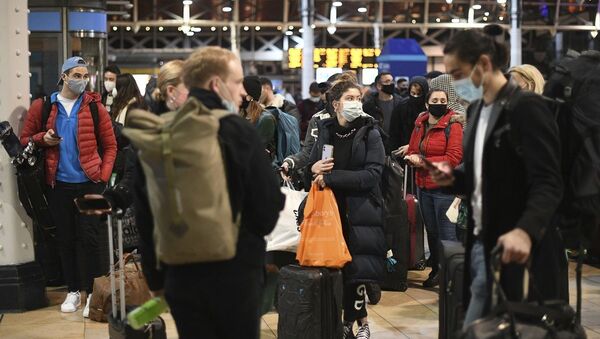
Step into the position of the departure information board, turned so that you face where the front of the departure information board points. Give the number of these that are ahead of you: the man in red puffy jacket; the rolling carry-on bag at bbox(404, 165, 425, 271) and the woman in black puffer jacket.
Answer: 3

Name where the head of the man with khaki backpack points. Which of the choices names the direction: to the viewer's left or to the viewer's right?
to the viewer's right

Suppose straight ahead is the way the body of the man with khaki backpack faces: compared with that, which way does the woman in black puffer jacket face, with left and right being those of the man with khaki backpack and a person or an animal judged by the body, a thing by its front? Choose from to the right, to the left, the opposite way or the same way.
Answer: the opposite way

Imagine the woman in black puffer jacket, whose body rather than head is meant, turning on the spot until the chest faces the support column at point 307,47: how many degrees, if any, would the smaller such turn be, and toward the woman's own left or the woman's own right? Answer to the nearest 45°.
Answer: approximately 135° to the woman's own right

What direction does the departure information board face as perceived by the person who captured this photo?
facing the viewer

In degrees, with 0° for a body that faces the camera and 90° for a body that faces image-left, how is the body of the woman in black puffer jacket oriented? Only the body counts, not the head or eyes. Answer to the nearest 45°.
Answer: approximately 45°

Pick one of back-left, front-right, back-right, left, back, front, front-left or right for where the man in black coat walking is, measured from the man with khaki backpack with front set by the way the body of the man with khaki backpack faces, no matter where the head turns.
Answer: front-right

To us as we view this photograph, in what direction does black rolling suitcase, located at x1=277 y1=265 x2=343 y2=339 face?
facing the viewer and to the left of the viewer

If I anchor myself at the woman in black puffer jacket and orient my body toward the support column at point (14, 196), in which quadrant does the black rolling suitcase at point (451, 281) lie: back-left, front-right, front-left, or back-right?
back-left

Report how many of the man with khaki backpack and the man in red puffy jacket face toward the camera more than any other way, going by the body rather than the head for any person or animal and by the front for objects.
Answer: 1

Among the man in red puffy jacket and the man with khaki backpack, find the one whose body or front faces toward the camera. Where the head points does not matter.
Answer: the man in red puffy jacket

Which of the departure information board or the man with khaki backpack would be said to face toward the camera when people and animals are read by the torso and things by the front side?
the departure information board

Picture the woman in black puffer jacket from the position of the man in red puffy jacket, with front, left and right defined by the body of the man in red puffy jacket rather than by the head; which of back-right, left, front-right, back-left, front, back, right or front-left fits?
front-left

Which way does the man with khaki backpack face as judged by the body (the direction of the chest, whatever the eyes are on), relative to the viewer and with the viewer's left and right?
facing away from the viewer and to the right of the viewer
